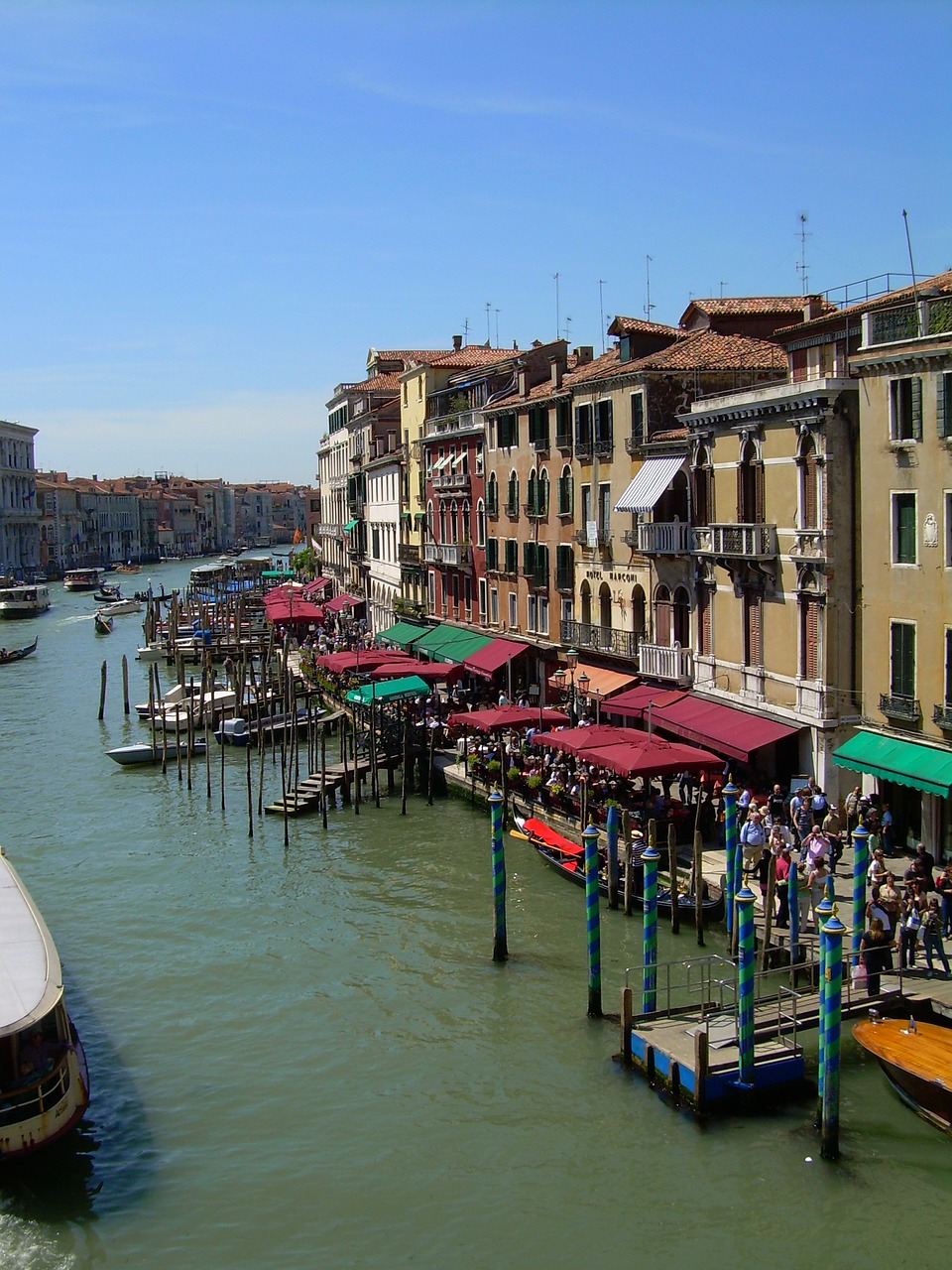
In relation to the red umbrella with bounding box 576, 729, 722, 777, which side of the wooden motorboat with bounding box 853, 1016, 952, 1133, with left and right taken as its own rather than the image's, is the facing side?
front

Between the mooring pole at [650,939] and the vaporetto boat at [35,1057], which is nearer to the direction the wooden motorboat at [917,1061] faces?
the mooring pole

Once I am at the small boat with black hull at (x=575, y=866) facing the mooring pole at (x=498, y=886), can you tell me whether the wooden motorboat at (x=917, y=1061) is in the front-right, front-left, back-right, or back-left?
front-left

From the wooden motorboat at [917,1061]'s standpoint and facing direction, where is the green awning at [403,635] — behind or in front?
in front

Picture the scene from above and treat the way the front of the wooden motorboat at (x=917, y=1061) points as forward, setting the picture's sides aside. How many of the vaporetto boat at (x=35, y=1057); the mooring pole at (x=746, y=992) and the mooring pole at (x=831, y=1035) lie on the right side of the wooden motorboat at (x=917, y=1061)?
0

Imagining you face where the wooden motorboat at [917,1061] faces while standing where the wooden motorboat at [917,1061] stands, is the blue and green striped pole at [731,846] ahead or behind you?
ahead

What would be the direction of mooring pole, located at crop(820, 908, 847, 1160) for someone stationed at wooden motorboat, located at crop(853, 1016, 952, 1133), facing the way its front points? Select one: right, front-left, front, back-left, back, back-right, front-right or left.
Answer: left

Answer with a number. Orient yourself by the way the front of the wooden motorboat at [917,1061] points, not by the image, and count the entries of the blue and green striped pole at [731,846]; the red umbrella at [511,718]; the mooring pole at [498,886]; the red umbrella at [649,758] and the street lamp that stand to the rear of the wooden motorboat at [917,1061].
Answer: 0

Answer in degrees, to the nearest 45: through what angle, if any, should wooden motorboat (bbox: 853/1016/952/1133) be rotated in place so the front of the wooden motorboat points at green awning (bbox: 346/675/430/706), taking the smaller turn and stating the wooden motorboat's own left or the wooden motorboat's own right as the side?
0° — it already faces it

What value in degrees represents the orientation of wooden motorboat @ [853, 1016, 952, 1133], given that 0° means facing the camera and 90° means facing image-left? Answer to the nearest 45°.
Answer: approximately 135°
